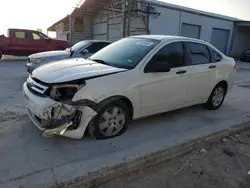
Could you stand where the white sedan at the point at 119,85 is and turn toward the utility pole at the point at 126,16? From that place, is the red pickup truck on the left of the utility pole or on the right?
left

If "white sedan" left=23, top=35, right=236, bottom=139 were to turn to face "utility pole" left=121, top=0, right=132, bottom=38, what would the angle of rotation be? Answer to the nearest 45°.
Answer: approximately 135° to its right

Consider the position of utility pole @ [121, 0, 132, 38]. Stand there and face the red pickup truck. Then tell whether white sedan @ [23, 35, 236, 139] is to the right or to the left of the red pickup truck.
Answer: left

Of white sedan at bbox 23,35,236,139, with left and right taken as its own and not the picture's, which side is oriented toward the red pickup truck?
right
